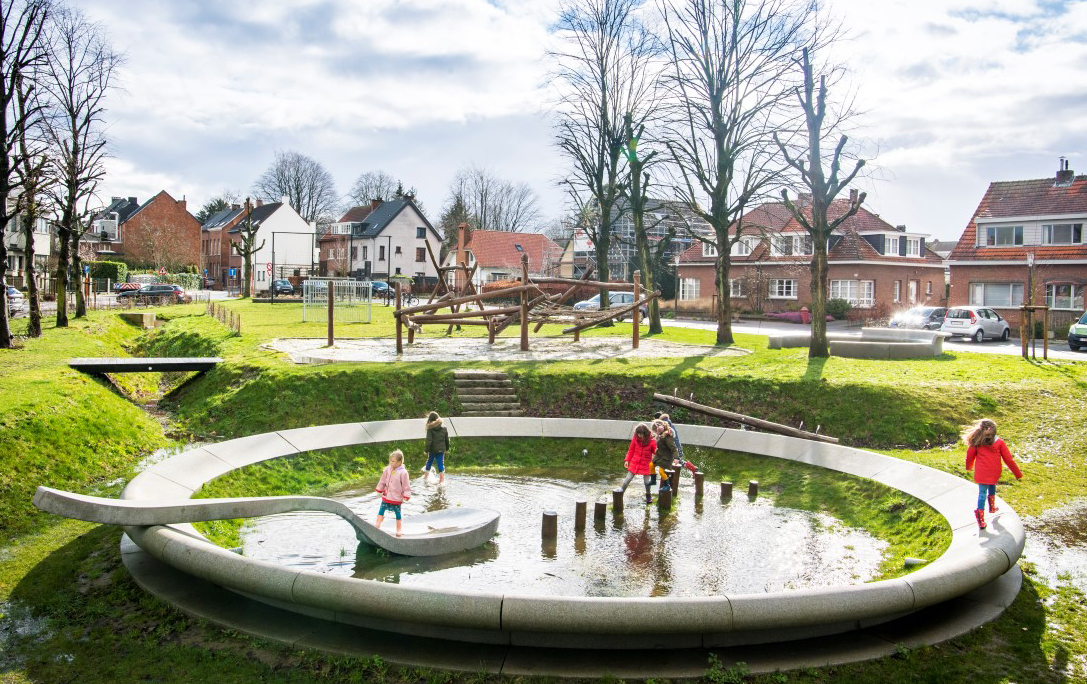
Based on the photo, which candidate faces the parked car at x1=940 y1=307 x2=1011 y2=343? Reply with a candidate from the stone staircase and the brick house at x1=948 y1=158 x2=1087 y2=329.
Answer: the brick house

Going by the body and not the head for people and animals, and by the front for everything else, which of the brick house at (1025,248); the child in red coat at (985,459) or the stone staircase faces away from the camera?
the child in red coat

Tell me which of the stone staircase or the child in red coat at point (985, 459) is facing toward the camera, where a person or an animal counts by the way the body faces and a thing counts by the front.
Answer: the stone staircase

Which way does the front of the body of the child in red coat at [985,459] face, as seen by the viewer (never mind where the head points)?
away from the camera

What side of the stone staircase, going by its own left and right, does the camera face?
front

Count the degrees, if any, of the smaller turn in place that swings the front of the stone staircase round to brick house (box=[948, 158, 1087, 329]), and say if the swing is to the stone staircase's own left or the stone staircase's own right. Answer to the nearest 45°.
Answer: approximately 135° to the stone staircase's own left

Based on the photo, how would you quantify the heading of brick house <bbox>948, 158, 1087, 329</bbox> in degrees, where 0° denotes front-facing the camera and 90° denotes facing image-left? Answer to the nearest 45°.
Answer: approximately 0°

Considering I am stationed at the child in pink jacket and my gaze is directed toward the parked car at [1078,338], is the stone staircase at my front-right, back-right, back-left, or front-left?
front-left

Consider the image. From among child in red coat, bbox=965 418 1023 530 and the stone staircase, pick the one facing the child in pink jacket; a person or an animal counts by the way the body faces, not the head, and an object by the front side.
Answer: the stone staircase

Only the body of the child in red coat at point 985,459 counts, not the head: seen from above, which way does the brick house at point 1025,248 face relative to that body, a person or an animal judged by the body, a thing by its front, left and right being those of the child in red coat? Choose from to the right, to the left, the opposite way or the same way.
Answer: the opposite way

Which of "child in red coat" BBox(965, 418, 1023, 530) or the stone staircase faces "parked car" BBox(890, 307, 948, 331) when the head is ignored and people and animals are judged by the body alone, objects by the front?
the child in red coat
